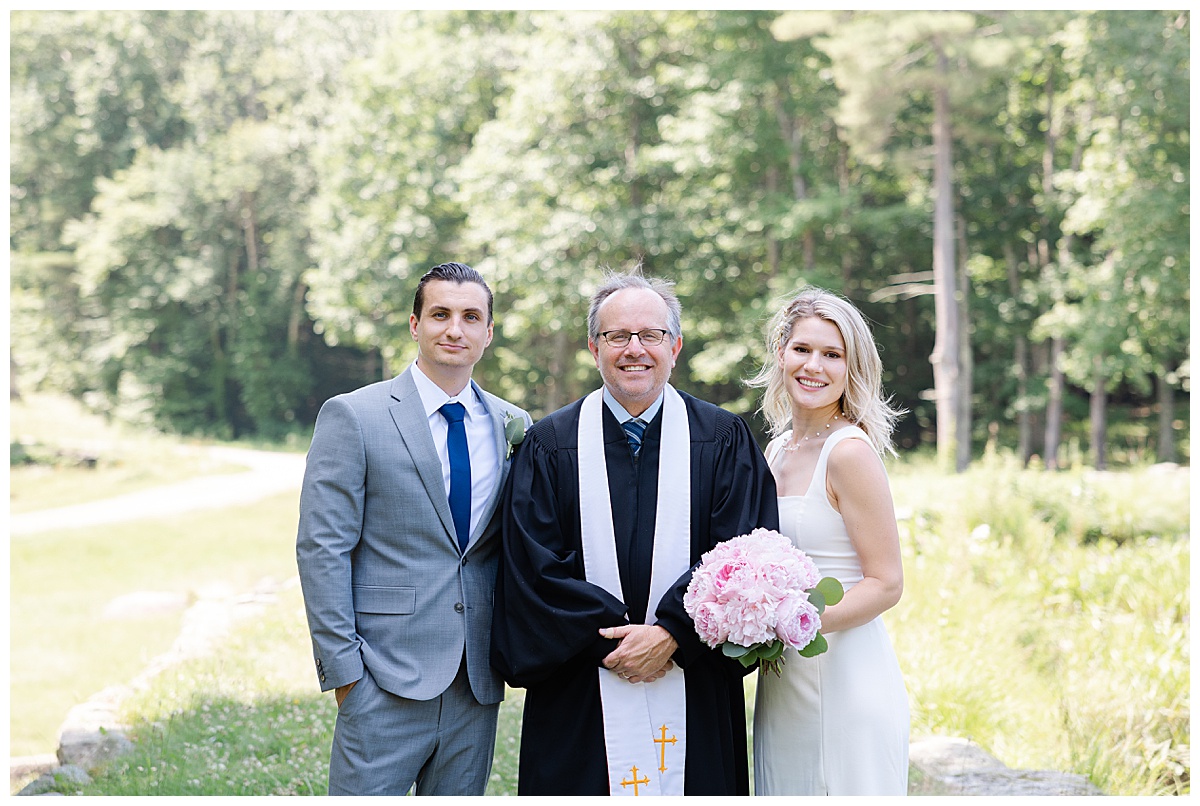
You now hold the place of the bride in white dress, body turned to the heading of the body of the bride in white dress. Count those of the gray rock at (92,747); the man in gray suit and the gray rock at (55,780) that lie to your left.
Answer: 0

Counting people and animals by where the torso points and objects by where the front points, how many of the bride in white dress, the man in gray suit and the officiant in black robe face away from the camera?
0

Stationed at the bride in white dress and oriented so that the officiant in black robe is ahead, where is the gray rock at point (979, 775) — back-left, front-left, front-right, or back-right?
back-right

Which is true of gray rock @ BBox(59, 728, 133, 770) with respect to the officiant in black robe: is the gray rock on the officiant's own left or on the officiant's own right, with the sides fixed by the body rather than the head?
on the officiant's own right

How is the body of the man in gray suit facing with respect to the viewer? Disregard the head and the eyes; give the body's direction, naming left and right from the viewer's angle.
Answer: facing the viewer and to the right of the viewer

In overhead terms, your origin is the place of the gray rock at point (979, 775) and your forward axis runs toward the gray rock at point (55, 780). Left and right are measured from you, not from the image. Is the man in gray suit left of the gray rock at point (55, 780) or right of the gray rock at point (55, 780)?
left

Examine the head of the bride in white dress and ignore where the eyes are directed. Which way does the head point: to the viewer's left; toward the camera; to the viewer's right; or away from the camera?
toward the camera

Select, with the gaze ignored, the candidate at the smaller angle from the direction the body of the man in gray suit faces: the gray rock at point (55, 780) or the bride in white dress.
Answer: the bride in white dress

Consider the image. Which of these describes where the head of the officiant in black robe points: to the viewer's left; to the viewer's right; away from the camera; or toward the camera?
toward the camera

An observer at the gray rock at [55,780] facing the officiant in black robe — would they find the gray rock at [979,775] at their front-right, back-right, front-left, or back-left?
front-left

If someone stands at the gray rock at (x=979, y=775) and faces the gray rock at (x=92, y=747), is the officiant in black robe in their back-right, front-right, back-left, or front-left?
front-left

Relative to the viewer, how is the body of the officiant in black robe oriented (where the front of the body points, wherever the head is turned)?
toward the camera

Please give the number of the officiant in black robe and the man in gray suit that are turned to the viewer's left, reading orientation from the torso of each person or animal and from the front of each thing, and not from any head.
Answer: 0
